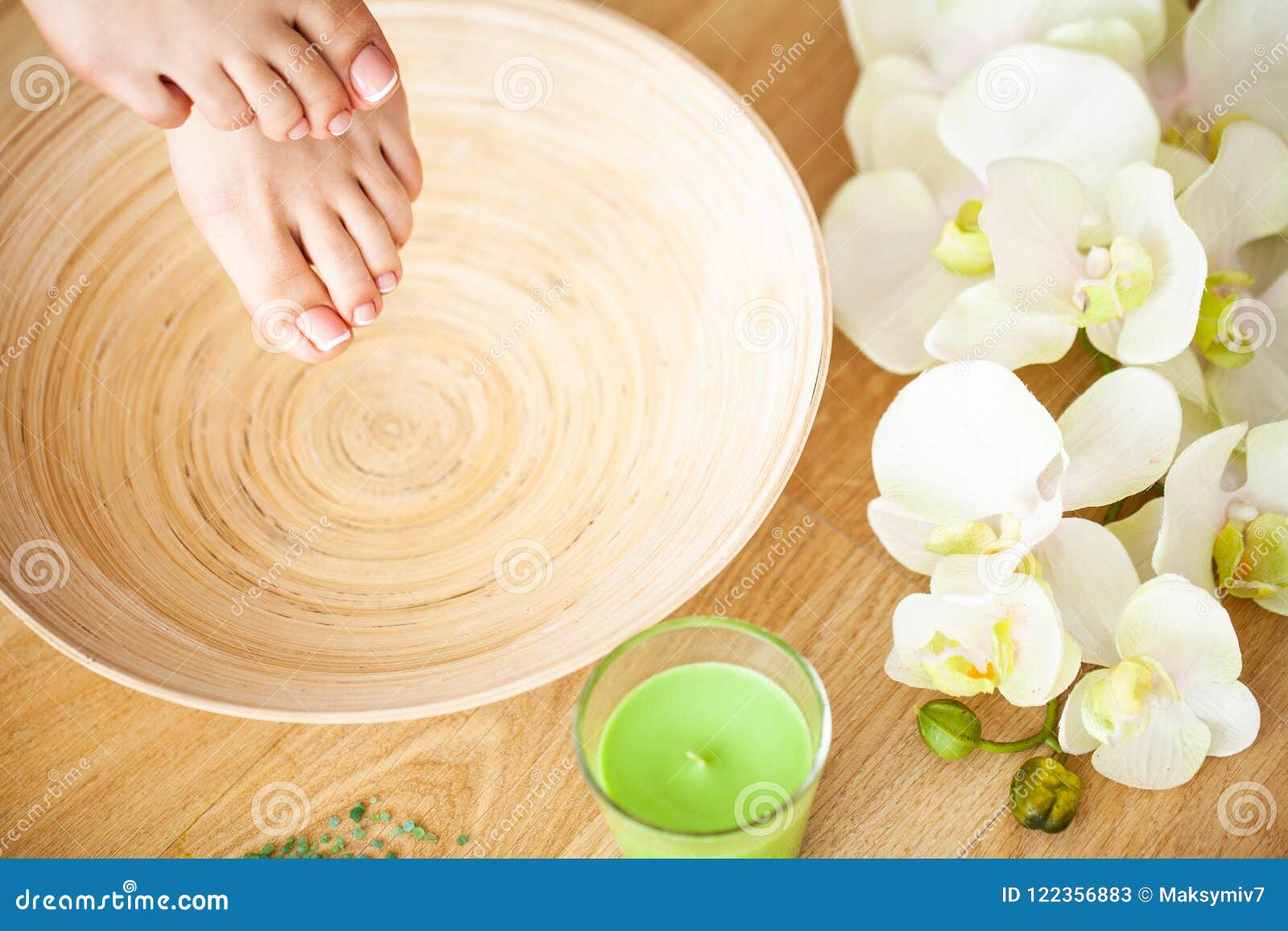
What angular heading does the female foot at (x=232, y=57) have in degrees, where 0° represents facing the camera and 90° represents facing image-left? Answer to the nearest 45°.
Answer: approximately 315°
